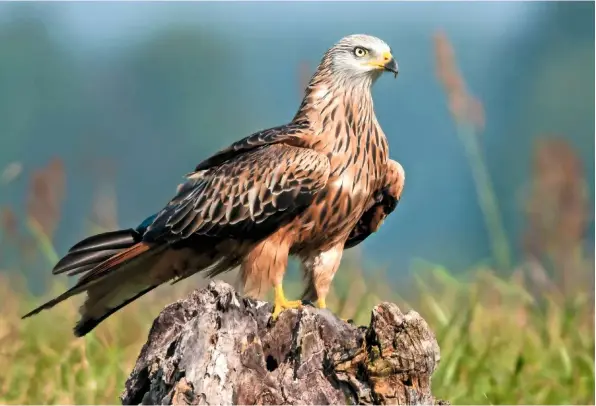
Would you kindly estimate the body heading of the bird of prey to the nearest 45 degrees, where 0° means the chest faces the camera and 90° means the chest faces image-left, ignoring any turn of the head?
approximately 315°

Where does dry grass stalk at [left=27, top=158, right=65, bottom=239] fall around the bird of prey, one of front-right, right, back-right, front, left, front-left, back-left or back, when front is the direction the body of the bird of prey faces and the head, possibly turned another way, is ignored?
back

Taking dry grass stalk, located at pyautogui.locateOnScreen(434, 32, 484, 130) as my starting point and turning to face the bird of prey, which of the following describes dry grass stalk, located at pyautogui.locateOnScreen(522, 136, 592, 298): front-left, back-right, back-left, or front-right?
back-left

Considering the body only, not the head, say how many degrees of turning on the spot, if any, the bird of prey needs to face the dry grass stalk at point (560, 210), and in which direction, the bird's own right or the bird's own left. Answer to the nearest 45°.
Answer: approximately 90° to the bird's own left

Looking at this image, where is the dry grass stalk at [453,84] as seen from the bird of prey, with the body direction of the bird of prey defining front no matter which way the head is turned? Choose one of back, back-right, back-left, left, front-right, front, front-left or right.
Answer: left

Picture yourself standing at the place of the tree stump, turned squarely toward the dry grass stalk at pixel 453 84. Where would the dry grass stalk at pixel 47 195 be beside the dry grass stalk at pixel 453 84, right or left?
left
